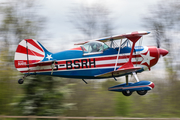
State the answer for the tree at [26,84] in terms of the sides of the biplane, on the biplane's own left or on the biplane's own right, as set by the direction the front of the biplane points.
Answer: on the biplane's own left

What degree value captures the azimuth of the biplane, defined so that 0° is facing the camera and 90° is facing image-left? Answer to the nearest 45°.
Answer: approximately 270°
